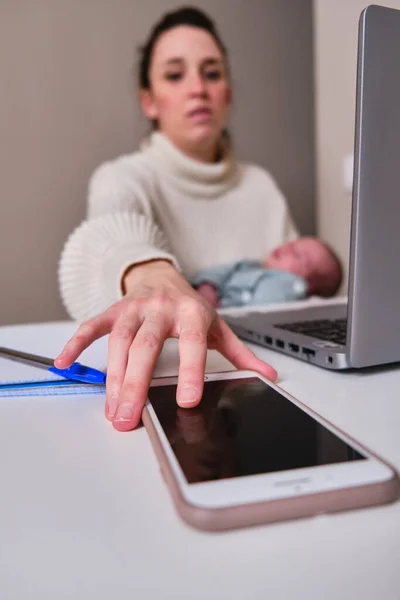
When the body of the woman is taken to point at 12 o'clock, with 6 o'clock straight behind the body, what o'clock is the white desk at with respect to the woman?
The white desk is roughly at 12 o'clock from the woman.

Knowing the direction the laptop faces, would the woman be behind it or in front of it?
in front

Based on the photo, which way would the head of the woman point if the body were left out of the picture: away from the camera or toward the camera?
toward the camera

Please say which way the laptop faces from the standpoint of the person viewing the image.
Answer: facing away from the viewer and to the left of the viewer

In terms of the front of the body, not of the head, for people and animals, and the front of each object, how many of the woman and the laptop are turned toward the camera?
1

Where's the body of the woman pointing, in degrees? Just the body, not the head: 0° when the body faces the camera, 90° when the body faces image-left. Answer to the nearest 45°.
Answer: approximately 0°

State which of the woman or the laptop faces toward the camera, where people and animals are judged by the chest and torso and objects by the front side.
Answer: the woman

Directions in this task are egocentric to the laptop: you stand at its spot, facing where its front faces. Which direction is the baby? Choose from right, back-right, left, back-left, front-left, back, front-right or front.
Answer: front-right

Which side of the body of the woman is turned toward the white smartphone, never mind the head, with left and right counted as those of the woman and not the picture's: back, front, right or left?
front
